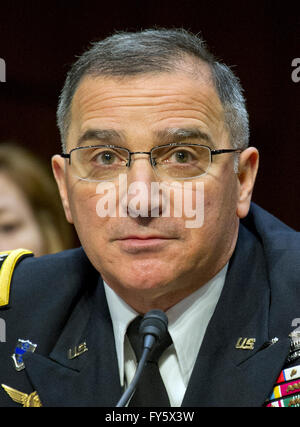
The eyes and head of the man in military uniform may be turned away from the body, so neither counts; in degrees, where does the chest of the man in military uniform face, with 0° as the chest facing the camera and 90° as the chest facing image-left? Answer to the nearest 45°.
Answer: approximately 0°

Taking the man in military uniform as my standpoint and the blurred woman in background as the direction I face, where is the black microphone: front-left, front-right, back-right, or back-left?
back-left
